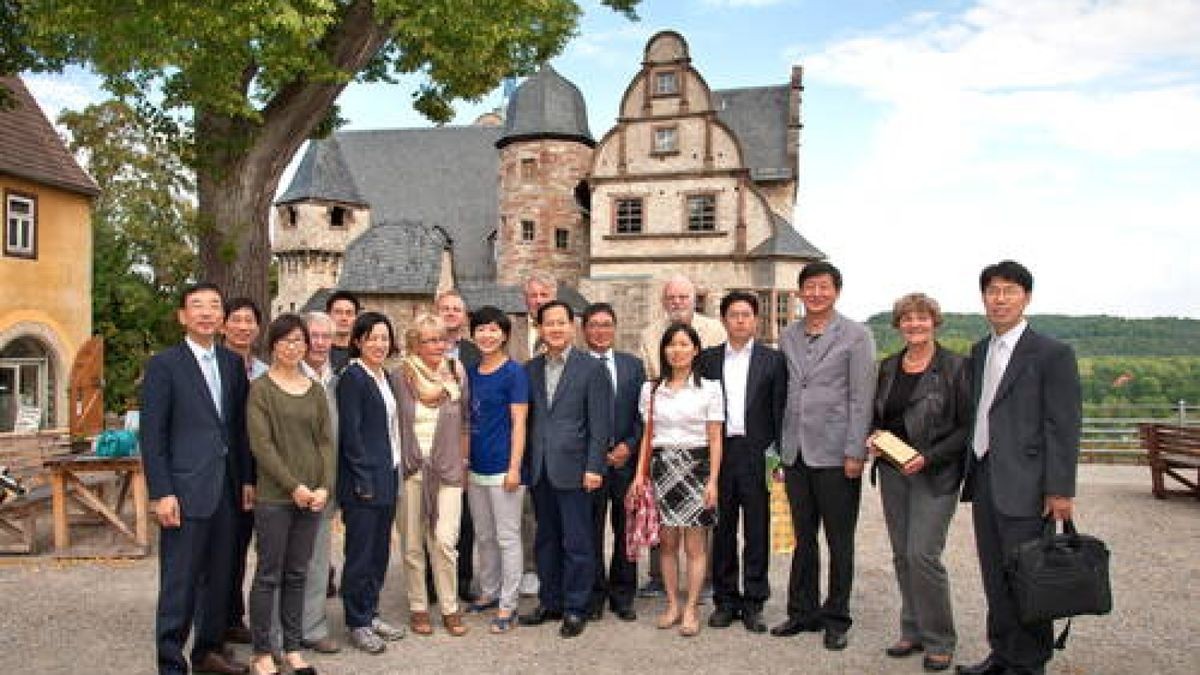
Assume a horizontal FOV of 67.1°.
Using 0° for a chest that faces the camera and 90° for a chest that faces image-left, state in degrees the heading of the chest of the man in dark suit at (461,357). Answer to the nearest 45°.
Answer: approximately 0°

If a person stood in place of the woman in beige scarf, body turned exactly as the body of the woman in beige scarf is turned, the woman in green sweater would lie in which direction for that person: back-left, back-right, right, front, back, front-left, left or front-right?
front-right

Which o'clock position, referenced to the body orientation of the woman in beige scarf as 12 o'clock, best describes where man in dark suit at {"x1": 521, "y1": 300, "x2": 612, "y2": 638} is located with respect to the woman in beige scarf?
The man in dark suit is roughly at 9 o'clock from the woman in beige scarf.

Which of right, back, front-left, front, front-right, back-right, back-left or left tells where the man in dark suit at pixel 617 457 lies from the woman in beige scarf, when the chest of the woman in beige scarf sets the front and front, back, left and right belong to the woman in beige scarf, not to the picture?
left

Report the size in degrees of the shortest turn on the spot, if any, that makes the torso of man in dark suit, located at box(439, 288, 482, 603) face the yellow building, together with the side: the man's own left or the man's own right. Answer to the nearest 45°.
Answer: approximately 135° to the man's own right

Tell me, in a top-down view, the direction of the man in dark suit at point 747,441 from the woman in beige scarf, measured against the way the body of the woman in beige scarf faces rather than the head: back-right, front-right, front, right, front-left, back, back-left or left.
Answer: left

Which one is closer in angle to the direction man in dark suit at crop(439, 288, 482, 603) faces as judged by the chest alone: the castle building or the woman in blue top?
the woman in blue top

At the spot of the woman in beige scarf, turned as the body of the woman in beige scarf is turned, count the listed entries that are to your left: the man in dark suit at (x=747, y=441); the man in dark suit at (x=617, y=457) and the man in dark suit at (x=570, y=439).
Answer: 3

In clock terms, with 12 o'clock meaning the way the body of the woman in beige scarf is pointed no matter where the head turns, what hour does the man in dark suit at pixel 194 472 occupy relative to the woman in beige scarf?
The man in dark suit is roughly at 2 o'clock from the woman in beige scarf.

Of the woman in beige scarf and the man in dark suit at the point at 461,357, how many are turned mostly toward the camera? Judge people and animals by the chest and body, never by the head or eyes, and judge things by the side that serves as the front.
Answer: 2

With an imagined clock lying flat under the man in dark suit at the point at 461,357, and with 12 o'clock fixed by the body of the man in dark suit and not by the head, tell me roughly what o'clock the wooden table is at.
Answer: The wooden table is roughly at 4 o'clock from the man in dark suit.
